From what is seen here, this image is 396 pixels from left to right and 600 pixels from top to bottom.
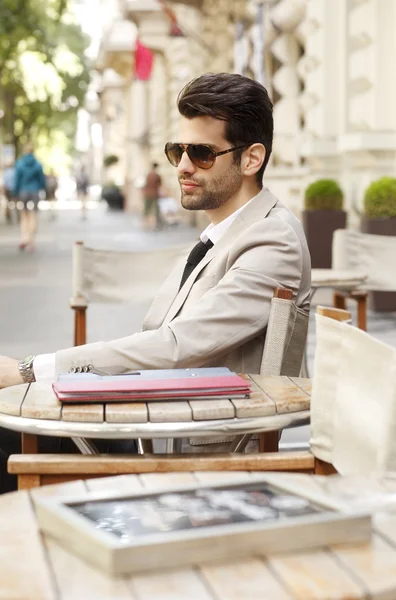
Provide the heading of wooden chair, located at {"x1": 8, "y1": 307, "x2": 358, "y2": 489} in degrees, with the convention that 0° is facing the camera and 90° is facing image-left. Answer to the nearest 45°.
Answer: approximately 90°

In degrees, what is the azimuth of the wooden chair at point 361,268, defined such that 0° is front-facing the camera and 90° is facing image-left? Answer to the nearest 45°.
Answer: approximately 45°

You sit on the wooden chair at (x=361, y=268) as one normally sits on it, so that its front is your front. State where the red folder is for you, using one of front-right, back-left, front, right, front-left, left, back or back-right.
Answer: front-left

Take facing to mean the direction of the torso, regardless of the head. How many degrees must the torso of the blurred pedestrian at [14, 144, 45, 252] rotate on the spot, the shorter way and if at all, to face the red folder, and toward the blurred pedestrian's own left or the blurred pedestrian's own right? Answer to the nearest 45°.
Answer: approximately 180°

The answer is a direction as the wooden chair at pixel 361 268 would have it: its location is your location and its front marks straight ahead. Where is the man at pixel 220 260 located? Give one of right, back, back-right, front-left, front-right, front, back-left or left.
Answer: front-left

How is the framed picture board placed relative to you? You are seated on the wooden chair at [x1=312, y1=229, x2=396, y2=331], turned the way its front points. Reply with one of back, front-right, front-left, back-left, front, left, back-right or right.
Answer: front-left

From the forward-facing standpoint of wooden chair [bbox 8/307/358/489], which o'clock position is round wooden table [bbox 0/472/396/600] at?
The round wooden table is roughly at 9 o'clock from the wooden chair.

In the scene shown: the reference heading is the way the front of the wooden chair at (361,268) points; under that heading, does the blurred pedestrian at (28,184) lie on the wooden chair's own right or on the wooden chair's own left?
on the wooden chair's own right

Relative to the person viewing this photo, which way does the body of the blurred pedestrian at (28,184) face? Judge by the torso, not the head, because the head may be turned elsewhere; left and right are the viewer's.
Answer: facing away from the viewer
